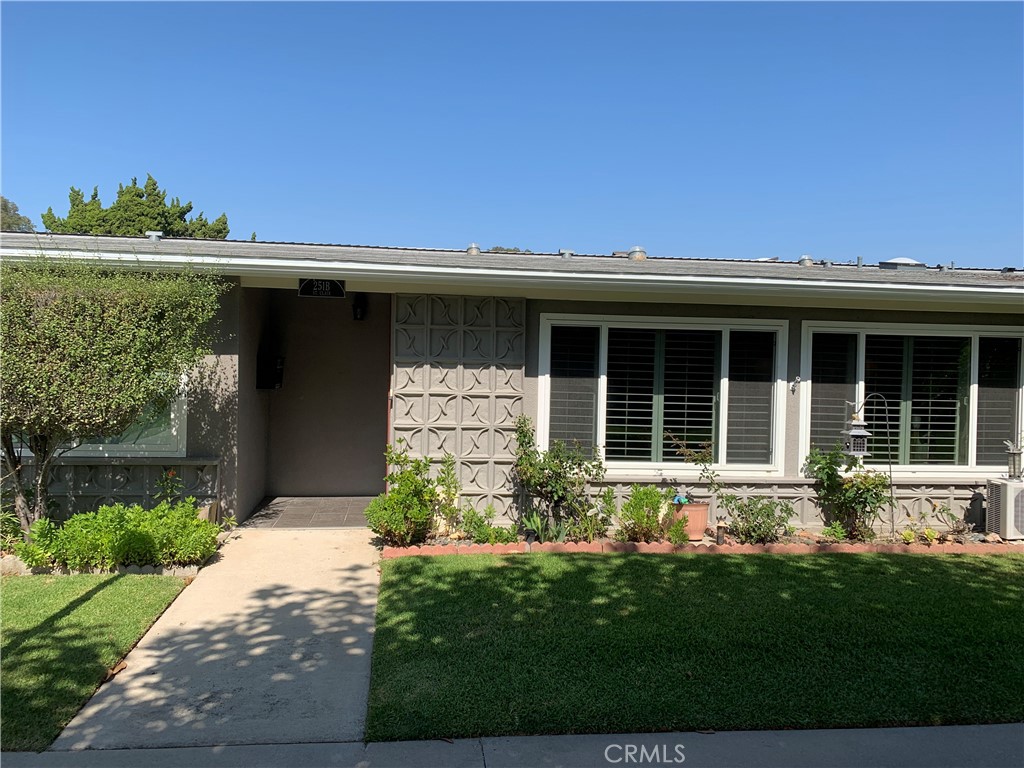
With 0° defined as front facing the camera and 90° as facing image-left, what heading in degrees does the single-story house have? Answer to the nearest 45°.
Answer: approximately 0°

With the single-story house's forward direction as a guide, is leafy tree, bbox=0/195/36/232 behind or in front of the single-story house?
behind

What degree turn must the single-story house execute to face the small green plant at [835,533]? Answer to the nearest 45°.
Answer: approximately 90° to its left

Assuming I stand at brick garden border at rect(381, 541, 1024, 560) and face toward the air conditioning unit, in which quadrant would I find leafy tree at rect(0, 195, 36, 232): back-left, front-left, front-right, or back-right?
back-left

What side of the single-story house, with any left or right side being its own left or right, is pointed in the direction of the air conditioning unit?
left

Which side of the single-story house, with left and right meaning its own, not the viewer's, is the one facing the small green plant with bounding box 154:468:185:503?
right
